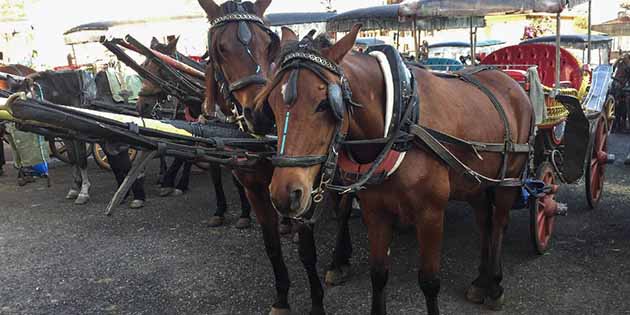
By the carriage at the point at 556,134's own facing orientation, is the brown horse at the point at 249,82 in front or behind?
in front

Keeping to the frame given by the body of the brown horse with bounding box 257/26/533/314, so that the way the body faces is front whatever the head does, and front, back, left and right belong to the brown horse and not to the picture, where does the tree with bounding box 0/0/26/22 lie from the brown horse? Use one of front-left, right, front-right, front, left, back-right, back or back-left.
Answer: right

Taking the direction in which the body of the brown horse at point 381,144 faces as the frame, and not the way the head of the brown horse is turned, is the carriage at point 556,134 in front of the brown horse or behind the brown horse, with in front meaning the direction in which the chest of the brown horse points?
behind

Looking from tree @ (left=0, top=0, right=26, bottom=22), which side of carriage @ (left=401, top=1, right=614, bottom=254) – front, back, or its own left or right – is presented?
right

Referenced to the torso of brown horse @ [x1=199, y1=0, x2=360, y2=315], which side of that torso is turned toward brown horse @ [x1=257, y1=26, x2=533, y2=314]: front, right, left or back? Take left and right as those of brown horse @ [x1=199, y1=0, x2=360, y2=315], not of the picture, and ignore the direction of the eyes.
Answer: left

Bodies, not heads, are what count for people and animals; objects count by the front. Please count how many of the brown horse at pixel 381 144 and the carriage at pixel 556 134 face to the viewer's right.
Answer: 0

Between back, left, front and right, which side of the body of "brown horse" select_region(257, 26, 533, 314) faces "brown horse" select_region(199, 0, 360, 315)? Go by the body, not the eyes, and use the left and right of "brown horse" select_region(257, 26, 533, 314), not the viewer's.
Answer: right

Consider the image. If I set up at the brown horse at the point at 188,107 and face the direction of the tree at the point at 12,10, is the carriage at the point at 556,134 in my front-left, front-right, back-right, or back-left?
back-right
